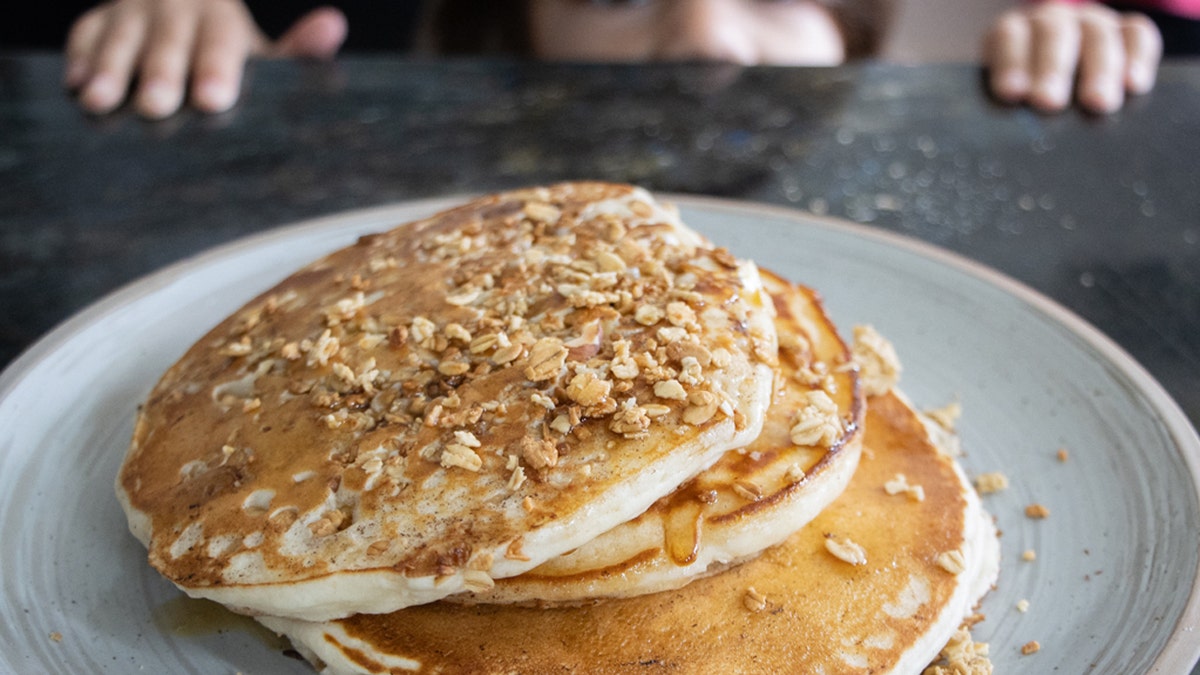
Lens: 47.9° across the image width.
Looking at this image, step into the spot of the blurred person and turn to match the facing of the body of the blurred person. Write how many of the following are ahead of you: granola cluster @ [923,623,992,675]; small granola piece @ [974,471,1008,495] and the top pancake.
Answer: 3

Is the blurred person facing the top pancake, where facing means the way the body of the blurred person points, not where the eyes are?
yes

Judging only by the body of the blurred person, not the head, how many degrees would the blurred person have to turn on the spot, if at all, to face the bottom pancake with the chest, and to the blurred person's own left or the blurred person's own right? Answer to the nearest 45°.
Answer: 0° — they already face it

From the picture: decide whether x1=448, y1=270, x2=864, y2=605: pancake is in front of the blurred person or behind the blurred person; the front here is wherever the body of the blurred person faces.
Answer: in front

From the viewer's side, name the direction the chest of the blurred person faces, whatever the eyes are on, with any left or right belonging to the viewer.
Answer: facing the viewer

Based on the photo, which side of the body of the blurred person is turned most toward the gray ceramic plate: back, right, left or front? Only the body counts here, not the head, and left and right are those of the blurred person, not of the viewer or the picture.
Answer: front

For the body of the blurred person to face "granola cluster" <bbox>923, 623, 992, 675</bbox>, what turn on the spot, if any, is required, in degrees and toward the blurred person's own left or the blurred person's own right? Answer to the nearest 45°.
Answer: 0° — they already face it

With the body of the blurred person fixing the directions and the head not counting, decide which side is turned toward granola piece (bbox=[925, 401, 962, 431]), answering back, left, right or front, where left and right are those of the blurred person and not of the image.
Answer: front
